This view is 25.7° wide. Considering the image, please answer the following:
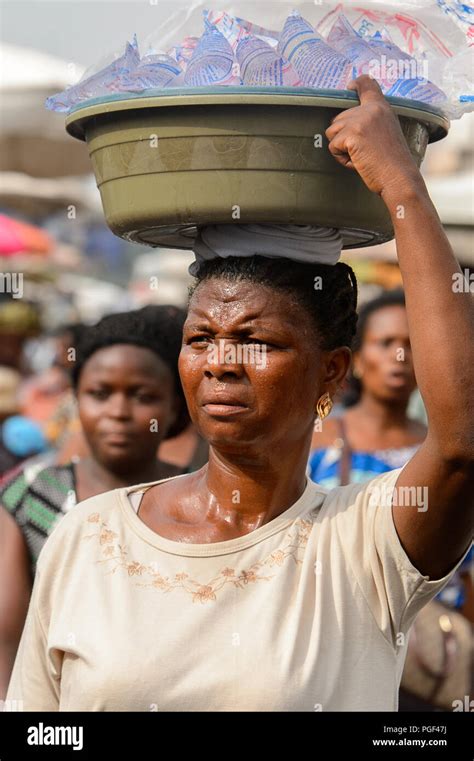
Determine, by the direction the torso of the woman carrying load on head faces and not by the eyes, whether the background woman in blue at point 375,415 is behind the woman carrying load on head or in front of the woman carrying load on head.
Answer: behind

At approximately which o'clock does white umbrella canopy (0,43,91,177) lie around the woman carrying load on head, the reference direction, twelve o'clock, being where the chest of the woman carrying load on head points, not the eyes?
The white umbrella canopy is roughly at 4 o'clock from the woman carrying load on head.

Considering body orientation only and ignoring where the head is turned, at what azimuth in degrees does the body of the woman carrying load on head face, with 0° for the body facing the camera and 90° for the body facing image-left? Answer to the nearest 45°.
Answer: approximately 45°
